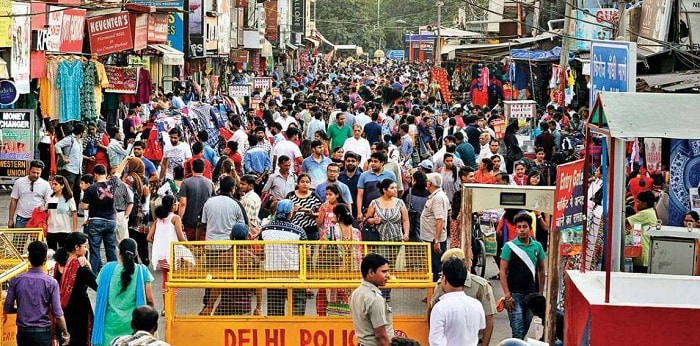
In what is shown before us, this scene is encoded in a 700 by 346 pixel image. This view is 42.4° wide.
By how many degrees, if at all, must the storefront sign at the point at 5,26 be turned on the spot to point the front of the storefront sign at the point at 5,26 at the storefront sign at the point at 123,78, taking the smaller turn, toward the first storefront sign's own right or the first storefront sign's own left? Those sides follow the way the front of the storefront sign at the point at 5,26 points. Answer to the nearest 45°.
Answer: approximately 135° to the first storefront sign's own left

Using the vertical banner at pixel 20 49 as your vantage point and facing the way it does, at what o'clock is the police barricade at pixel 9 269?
The police barricade is roughly at 12 o'clock from the vertical banner.

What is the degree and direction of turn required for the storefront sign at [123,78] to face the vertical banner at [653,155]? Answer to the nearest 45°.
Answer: approximately 45° to its left

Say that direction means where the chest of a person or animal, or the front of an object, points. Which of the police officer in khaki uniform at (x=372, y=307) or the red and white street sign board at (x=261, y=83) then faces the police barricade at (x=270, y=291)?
the red and white street sign board

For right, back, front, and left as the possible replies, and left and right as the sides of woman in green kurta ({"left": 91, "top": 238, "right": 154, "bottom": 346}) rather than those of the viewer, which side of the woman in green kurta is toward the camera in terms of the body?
back
